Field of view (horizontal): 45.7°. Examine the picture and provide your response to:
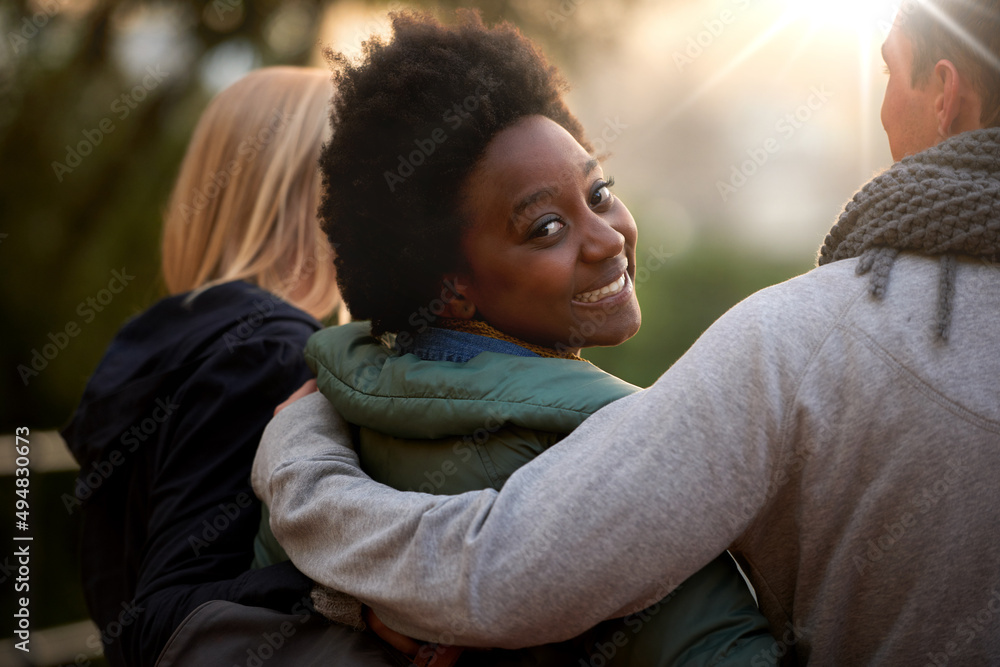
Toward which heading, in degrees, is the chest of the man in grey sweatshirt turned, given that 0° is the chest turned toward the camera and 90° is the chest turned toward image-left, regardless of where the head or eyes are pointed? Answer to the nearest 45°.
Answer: approximately 180°

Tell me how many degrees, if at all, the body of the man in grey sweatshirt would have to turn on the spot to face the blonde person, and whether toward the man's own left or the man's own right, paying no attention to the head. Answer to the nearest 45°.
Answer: approximately 45° to the man's own left

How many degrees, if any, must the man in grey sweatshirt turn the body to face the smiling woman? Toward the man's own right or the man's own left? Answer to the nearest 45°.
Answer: approximately 45° to the man's own left

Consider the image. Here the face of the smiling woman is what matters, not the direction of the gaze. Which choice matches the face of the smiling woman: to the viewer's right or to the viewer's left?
to the viewer's right

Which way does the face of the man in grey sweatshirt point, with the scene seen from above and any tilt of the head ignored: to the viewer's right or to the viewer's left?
to the viewer's left
